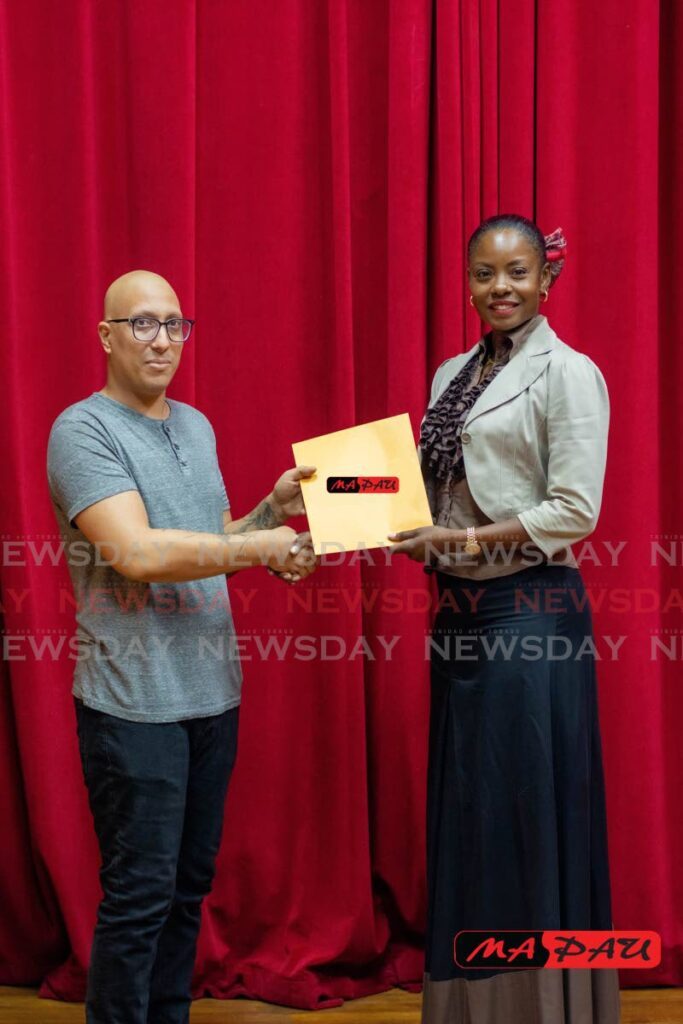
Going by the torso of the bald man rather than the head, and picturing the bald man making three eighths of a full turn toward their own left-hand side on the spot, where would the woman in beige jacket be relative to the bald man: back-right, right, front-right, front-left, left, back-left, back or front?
right

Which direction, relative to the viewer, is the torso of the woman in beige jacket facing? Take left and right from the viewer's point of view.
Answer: facing the viewer and to the left of the viewer
